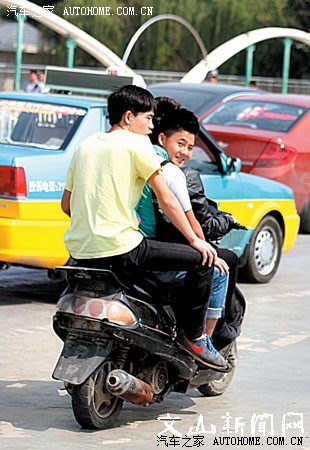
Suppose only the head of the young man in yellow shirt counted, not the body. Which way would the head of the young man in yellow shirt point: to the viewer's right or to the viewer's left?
to the viewer's right

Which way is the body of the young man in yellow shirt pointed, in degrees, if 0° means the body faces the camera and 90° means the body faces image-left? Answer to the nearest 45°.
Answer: approximately 225°

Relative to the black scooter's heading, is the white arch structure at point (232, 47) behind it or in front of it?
in front

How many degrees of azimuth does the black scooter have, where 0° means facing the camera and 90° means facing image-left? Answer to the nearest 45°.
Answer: approximately 225°

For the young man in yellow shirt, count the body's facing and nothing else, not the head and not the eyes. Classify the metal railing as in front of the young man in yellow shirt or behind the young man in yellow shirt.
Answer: in front

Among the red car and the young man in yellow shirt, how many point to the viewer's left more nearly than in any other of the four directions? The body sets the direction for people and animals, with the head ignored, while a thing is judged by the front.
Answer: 0
